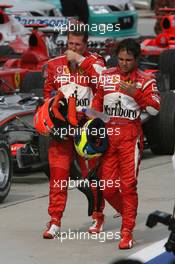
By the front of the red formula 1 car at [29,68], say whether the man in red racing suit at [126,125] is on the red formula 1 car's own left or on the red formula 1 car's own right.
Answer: on the red formula 1 car's own left

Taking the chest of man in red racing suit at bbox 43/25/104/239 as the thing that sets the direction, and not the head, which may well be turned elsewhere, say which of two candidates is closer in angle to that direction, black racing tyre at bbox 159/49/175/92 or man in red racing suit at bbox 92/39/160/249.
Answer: the man in red racing suit

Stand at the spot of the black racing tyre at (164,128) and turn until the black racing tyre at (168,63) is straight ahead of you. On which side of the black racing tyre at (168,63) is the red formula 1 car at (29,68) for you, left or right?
left

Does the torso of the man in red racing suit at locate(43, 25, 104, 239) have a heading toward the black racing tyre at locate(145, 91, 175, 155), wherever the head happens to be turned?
no

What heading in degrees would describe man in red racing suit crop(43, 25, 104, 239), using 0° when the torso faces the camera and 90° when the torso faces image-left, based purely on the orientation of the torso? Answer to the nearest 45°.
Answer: approximately 0°

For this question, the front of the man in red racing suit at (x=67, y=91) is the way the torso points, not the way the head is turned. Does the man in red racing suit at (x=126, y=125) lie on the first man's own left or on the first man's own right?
on the first man's own left

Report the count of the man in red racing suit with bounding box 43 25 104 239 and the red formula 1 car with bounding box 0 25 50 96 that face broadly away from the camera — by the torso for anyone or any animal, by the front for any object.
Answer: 0

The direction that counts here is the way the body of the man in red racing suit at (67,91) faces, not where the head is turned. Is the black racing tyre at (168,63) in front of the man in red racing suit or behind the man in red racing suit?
behind

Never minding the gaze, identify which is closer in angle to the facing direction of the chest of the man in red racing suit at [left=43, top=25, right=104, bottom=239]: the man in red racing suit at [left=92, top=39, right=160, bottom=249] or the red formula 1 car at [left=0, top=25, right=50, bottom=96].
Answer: the man in red racing suit

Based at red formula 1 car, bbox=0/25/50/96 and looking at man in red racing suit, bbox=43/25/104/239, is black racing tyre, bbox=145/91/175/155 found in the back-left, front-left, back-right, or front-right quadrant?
front-left

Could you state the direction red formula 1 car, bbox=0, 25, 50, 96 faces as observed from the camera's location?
facing the viewer and to the left of the viewer

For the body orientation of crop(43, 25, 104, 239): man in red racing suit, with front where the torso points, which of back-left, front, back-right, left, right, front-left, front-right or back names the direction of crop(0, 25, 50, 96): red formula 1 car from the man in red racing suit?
back

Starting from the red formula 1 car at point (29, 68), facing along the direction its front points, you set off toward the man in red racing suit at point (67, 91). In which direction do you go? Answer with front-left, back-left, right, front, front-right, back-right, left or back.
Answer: front-left
